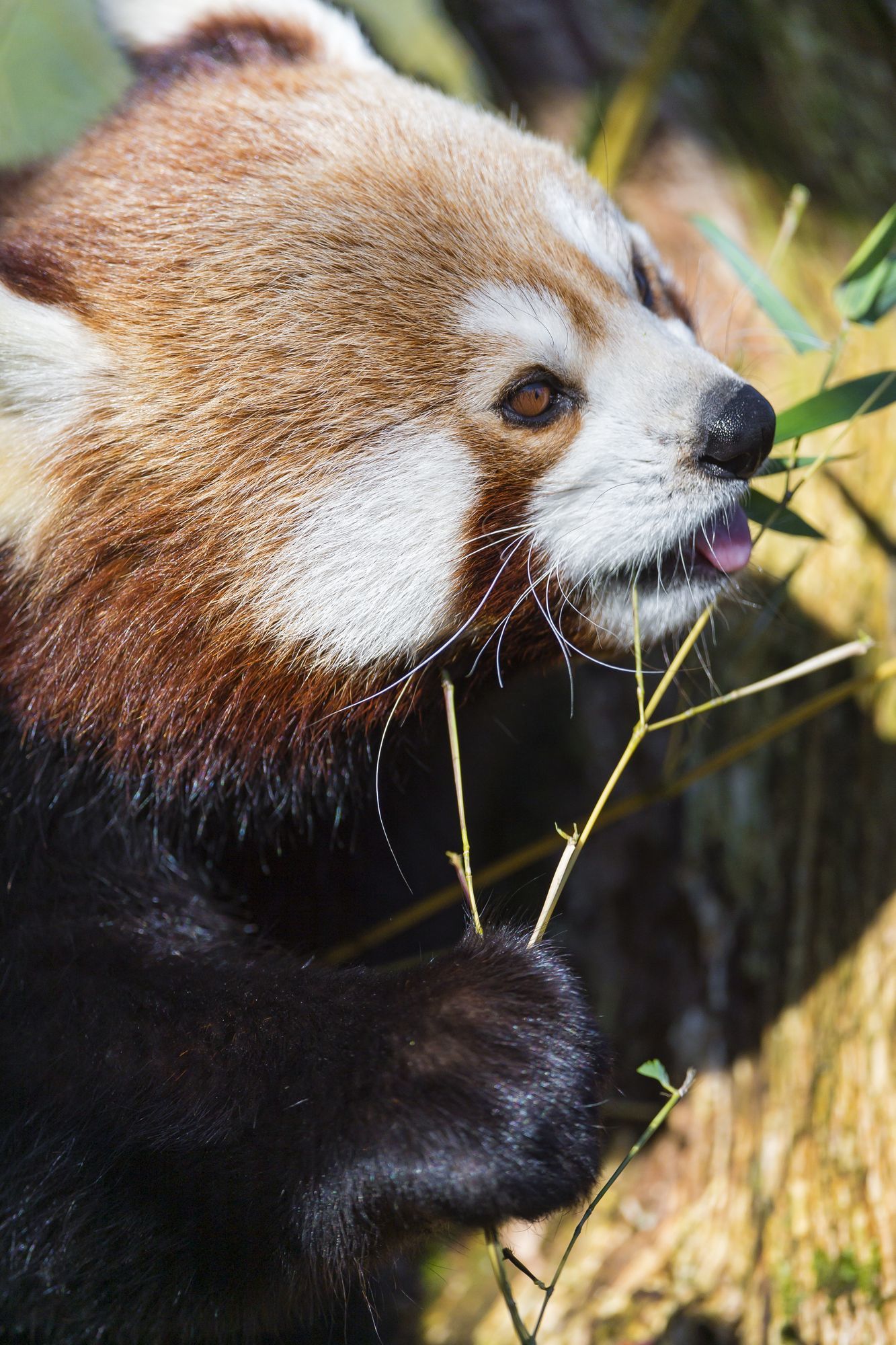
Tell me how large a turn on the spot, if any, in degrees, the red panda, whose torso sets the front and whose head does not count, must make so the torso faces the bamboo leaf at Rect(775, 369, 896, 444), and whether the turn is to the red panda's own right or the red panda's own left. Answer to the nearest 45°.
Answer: approximately 45° to the red panda's own left

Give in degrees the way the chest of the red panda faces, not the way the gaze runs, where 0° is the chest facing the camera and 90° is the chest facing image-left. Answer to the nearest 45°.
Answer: approximately 270°

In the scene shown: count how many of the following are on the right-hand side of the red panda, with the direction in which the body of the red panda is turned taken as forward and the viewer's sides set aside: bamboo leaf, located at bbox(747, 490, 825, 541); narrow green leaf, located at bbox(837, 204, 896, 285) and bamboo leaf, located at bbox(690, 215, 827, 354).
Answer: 0

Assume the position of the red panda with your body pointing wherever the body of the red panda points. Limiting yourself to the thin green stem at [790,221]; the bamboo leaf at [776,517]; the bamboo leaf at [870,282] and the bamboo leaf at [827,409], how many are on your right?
0

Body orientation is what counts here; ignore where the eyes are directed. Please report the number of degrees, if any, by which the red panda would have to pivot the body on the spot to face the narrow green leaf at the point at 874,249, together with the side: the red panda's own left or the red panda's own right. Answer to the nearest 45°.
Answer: approximately 45° to the red panda's own left

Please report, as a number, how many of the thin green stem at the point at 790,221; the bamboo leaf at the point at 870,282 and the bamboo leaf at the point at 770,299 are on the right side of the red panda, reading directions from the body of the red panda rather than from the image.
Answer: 0

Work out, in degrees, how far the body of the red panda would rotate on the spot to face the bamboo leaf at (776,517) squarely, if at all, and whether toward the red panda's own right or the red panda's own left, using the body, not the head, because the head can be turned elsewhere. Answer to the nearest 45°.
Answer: approximately 45° to the red panda's own left

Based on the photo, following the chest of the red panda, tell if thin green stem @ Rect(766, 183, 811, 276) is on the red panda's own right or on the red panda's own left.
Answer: on the red panda's own left
